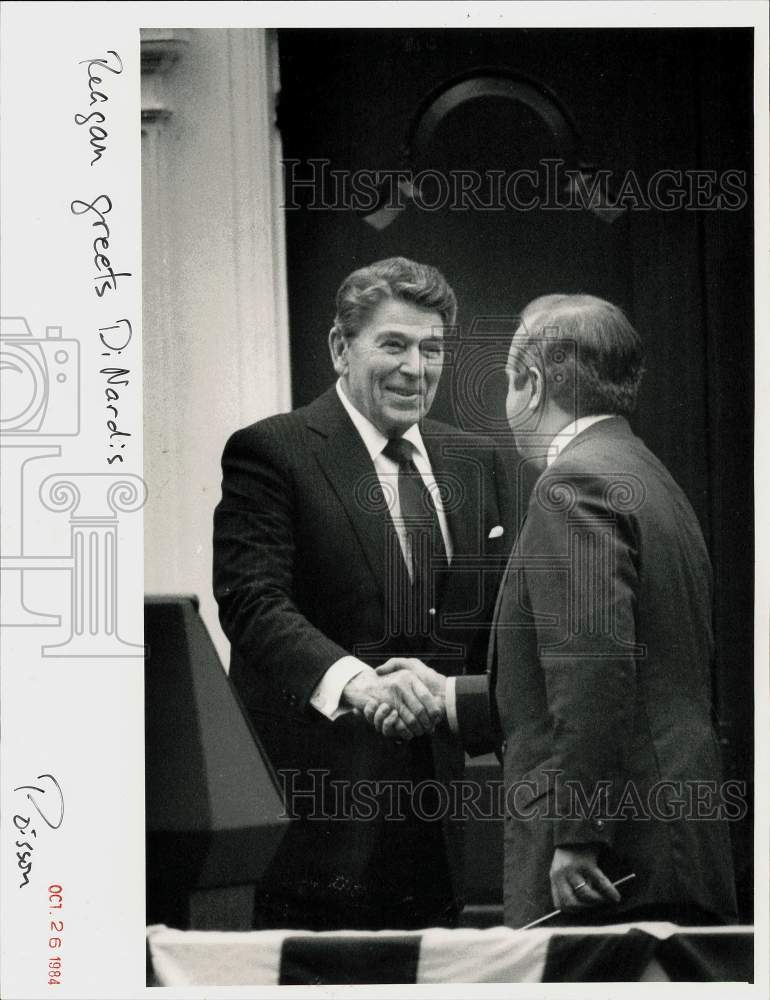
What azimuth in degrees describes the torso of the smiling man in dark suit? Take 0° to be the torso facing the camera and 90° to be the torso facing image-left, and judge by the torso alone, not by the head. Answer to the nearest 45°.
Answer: approximately 315°

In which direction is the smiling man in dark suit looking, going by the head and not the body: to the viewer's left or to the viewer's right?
to the viewer's right
